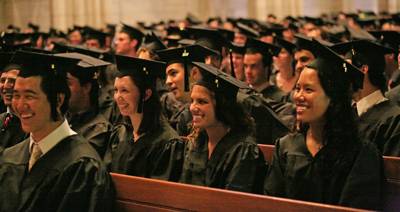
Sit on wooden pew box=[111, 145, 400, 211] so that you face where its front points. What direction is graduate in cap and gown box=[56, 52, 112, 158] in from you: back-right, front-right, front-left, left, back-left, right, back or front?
right

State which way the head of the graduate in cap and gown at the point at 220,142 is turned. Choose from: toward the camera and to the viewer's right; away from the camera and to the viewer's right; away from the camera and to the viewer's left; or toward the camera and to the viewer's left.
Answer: toward the camera and to the viewer's left

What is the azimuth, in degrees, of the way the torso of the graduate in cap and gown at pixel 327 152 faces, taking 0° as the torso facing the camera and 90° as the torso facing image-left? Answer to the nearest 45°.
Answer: approximately 45°

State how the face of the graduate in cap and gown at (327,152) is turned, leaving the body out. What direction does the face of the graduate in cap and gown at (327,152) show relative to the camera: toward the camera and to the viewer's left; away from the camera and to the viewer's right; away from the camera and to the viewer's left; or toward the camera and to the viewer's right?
toward the camera and to the viewer's left

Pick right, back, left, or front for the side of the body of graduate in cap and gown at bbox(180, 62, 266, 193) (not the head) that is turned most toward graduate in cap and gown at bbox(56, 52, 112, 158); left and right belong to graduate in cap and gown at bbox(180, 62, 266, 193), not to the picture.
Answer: right

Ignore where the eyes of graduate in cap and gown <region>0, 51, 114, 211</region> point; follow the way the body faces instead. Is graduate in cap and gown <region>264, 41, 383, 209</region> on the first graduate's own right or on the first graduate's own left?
on the first graduate's own left

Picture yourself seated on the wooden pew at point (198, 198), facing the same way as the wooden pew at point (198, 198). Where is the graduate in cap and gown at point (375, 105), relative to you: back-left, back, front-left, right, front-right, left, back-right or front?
back

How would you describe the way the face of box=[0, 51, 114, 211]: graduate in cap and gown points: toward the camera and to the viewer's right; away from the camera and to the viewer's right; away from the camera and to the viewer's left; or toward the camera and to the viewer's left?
toward the camera and to the viewer's left

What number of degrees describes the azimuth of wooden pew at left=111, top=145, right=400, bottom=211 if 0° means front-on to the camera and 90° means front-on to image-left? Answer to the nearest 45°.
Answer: approximately 45°

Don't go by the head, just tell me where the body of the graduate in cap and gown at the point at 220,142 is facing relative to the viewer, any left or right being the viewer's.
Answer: facing the viewer and to the left of the viewer

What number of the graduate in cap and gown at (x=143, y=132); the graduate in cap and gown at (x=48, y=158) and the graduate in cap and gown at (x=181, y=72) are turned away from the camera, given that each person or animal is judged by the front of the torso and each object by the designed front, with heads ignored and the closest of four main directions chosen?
0
